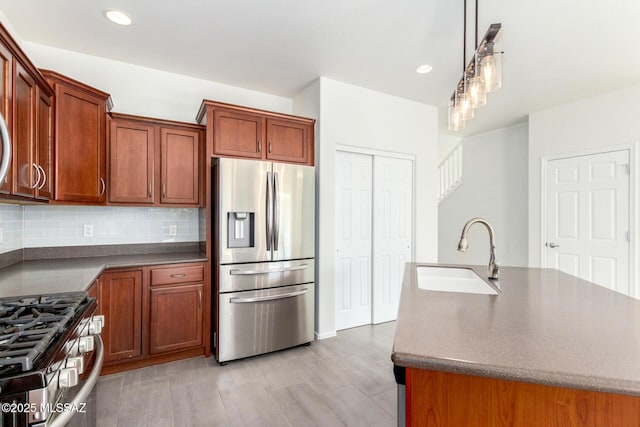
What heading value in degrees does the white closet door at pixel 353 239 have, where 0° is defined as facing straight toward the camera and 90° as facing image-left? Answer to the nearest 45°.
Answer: approximately 315°

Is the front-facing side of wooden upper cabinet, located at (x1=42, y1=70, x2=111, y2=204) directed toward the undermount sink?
yes

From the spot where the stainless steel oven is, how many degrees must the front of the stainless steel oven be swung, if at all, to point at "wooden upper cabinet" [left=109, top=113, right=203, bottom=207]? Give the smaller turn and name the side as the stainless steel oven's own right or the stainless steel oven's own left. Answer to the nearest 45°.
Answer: approximately 90° to the stainless steel oven's own left

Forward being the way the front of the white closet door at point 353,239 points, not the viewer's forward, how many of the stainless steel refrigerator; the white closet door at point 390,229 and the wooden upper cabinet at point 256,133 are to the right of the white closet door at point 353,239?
2

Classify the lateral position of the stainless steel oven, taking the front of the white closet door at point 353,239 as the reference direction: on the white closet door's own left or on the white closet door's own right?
on the white closet door's own right

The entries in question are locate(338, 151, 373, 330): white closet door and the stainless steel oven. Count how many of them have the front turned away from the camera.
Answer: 0

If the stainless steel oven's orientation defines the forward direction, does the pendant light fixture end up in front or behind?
in front

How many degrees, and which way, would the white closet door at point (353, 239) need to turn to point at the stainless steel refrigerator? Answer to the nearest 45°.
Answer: approximately 90° to its right

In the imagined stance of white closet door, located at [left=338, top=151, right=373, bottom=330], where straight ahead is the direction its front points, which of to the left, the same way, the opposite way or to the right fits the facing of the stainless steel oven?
to the left

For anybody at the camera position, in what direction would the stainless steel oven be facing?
facing to the right of the viewer
